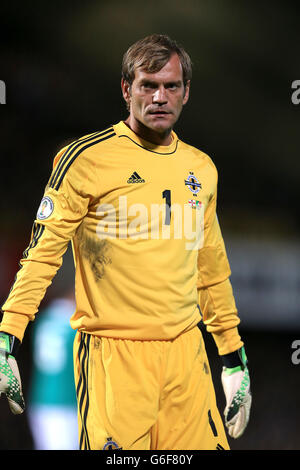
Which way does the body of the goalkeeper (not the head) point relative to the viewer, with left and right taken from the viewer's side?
facing the viewer and to the right of the viewer

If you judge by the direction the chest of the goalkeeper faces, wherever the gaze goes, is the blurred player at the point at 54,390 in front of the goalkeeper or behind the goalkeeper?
behind
